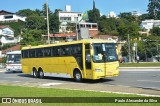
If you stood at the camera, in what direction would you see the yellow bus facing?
facing the viewer and to the right of the viewer
